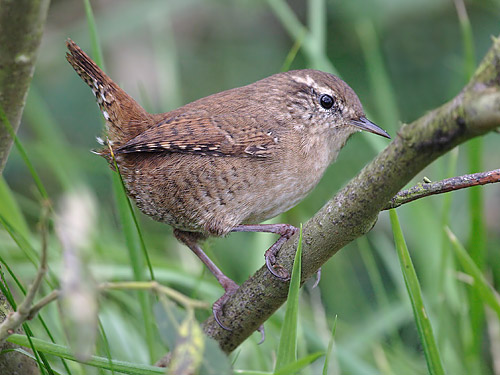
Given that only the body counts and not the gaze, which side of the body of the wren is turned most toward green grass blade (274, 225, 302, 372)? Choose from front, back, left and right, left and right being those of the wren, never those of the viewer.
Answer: right

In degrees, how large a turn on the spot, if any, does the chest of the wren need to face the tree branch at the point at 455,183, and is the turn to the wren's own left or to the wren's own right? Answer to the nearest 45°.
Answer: approximately 45° to the wren's own right

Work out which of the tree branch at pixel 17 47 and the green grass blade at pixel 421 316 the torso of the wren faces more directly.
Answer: the green grass blade

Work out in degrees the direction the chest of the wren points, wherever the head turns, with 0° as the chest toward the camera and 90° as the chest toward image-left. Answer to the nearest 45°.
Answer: approximately 270°

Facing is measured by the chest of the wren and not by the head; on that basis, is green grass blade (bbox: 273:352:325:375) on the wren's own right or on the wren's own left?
on the wren's own right

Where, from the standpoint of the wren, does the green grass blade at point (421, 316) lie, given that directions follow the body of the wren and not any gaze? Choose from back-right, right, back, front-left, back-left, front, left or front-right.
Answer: front-right

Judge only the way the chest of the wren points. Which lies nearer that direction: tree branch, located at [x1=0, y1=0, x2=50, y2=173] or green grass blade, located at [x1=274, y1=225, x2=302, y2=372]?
the green grass blade
